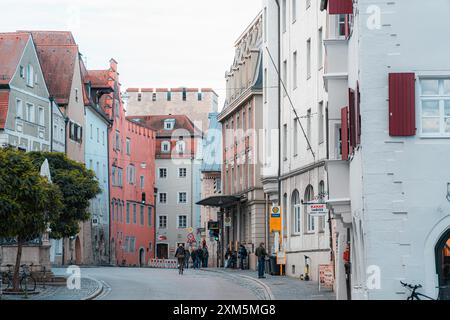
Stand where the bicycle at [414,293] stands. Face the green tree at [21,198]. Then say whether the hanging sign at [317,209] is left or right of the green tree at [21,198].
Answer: right

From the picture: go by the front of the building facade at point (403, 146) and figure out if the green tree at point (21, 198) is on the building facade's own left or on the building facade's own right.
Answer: on the building facade's own right

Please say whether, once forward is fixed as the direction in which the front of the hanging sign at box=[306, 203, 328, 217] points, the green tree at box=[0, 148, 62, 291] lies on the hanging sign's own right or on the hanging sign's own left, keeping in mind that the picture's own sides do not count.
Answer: on the hanging sign's own right

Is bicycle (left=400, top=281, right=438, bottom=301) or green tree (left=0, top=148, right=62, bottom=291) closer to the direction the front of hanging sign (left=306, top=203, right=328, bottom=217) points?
the bicycle

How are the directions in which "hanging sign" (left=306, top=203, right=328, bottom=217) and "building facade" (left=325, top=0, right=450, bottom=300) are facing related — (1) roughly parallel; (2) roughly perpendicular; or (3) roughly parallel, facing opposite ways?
roughly parallel

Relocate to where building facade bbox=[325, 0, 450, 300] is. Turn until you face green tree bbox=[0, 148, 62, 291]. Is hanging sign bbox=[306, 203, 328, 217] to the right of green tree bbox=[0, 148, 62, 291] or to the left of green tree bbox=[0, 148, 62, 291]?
right

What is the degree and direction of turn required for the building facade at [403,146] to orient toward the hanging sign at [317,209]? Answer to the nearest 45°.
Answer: approximately 180°

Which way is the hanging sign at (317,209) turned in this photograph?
toward the camera

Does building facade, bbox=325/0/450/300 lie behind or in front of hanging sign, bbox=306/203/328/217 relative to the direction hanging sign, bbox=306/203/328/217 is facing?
in front

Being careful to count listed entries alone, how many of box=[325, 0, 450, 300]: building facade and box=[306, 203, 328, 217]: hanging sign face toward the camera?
2

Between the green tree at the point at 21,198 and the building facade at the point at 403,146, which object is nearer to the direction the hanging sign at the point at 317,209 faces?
the building facade

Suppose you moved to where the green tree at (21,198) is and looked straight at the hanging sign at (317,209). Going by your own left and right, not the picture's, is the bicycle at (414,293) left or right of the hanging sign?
right
